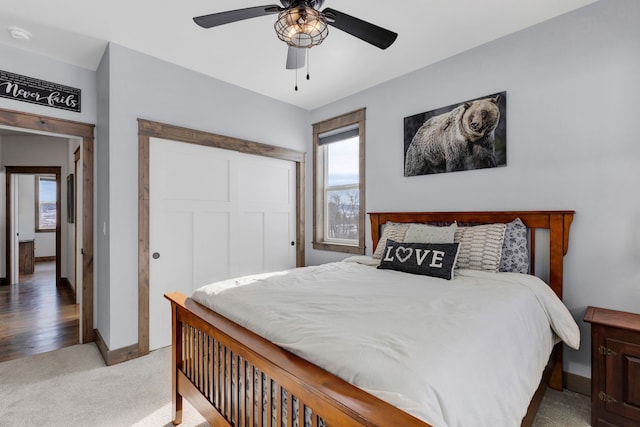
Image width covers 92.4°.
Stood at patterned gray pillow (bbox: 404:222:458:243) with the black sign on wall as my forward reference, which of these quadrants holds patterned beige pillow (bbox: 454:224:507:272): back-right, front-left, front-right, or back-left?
back-left

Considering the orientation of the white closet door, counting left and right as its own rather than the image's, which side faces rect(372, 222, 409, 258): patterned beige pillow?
front

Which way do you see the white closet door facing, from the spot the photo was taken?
facing the viewer and to the right of the viewer

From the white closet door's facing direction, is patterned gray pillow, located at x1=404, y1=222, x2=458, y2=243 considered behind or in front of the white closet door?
in front

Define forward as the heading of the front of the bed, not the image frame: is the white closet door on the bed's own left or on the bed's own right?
on the bed's own right

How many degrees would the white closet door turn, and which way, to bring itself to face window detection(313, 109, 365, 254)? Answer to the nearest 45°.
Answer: approximately 45° to its left

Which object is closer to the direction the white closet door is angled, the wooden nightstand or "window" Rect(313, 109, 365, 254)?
the wooden nightstand

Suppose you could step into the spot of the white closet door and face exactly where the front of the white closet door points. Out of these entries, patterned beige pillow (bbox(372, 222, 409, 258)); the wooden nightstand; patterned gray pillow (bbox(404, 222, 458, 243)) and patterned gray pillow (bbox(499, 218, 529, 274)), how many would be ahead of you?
4

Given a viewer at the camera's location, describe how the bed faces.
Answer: facing the viewer and to the left of the viewer

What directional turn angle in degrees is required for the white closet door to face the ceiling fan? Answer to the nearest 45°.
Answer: approximately 45° to its right

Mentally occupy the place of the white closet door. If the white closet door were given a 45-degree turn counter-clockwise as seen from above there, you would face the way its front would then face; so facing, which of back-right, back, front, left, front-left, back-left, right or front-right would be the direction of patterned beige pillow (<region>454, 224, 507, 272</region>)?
front-right

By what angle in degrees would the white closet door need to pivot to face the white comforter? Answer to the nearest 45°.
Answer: approximately 45° to its right

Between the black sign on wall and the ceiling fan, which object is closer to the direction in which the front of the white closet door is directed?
the ceiling fan

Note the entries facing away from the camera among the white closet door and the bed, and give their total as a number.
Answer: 0
